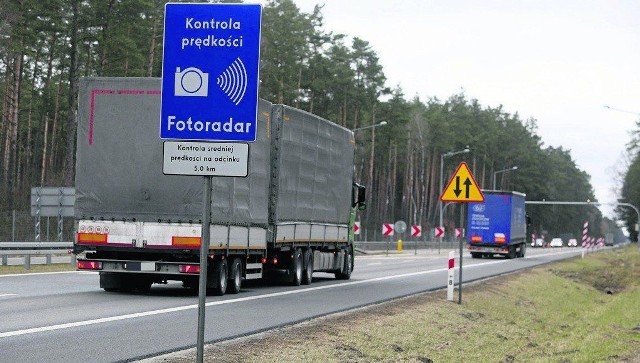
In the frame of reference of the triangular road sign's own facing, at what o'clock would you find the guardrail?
The guardrail is roughly at 4 o'clock from the triangular road sign.

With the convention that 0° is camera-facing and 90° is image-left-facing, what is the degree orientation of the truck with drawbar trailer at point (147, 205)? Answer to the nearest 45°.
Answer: approximately 225°

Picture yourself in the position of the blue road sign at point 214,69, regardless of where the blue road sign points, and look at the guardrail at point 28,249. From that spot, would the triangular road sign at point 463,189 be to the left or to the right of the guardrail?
right

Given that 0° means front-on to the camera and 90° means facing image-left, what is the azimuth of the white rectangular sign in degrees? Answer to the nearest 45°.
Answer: approximately 0°

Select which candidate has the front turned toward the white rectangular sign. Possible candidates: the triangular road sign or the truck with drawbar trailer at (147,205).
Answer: the triangular road sign

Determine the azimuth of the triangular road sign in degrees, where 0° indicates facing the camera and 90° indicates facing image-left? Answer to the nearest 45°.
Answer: approximately 0°

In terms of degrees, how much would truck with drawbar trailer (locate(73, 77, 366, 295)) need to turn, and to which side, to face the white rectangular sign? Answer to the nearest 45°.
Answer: approximately 135° to its right

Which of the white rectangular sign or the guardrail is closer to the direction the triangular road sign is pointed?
the white rectangular sign

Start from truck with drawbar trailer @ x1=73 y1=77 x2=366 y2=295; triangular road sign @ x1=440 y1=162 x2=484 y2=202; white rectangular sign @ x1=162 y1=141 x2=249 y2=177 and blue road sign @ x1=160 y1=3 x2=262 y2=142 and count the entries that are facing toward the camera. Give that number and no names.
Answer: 3

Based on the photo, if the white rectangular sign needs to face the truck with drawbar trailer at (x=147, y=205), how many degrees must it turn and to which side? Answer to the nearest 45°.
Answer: approximately 180°

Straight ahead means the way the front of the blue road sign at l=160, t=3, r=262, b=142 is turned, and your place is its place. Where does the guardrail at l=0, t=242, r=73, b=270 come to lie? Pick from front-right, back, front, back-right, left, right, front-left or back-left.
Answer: back

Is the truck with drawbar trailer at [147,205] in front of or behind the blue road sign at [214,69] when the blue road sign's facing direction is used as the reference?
behind
